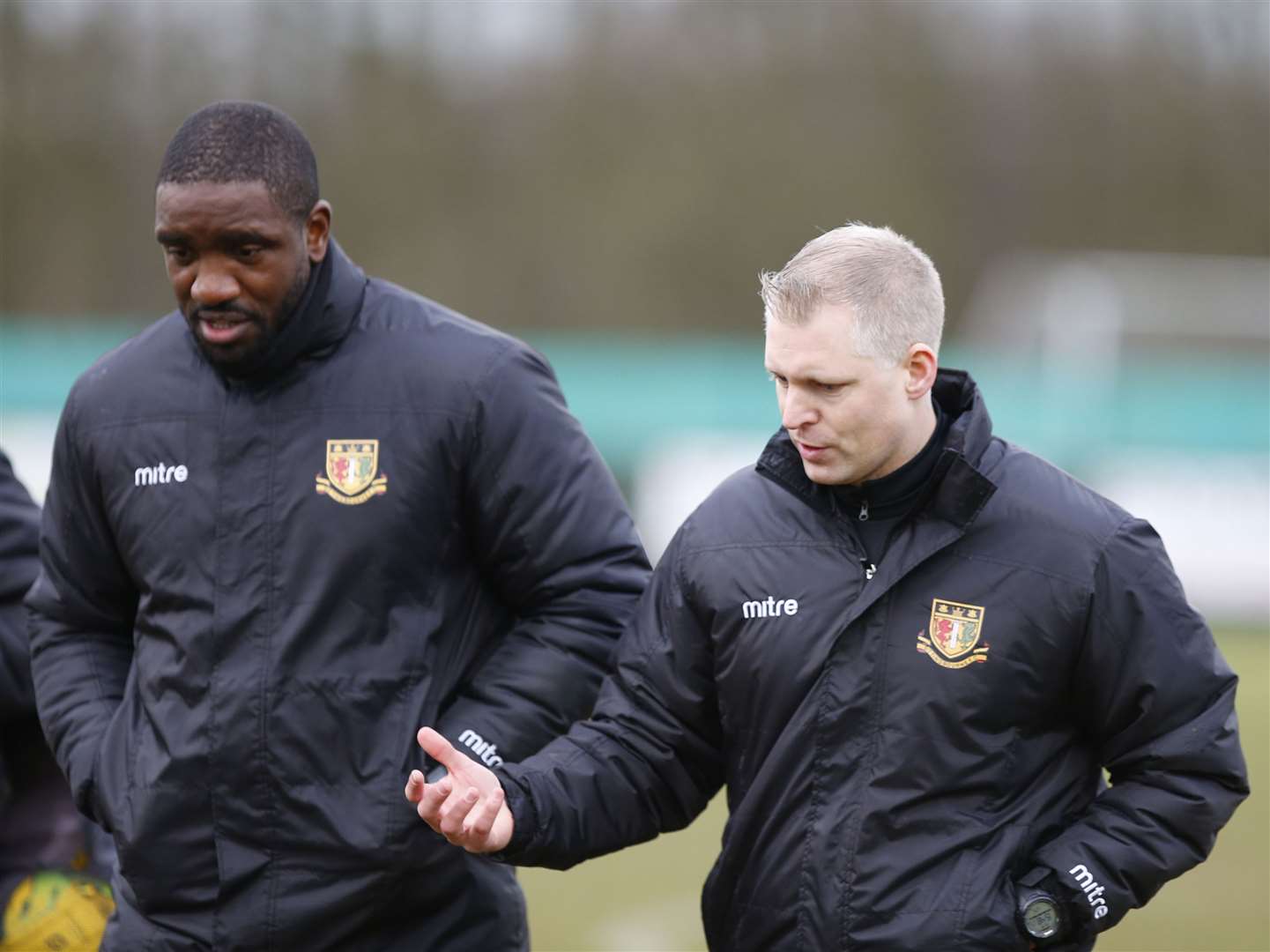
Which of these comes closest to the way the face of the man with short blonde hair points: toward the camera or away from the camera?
toward the camera

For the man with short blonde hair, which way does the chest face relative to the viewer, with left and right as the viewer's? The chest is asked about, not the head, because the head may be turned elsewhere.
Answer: facing the viewer and to the left of the viewer
